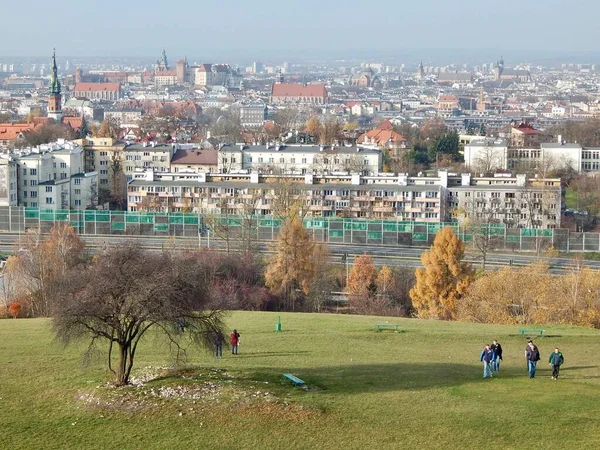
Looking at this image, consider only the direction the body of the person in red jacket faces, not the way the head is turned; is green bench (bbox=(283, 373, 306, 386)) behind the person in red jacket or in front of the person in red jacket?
behind

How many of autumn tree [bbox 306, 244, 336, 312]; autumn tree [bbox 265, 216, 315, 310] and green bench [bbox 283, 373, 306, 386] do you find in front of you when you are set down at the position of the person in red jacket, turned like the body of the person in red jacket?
2

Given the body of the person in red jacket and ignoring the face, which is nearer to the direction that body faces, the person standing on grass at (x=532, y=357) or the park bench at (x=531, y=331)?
the park bench

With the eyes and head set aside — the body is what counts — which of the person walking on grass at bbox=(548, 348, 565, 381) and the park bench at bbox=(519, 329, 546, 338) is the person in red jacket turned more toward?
the park bench

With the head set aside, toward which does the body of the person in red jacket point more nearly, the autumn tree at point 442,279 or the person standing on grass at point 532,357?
the autumn tree

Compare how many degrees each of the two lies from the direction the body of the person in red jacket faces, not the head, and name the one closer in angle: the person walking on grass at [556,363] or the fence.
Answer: the fence

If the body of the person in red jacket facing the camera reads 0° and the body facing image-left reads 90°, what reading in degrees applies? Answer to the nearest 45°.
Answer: approximately 180°

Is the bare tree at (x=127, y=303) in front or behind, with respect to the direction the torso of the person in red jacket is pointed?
behind

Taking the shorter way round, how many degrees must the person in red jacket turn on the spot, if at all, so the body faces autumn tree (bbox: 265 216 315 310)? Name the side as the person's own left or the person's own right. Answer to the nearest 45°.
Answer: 0° — they already face it
